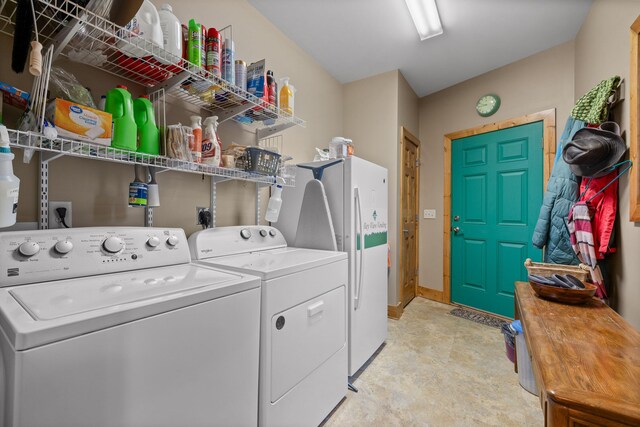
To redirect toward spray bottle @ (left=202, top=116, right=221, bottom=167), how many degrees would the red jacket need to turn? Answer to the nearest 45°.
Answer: approximately 45° to its left

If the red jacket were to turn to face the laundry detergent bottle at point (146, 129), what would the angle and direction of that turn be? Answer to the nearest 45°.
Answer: approximately 45° to its left

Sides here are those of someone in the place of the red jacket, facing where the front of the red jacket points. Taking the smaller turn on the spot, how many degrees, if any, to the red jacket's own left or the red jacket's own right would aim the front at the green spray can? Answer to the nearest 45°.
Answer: approximately 45° to the red jacket's own left

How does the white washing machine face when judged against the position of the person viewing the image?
facing the viewer and to the right of the viewer

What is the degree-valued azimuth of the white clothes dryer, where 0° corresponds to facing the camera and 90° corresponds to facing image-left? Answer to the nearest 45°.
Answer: approximately 315°

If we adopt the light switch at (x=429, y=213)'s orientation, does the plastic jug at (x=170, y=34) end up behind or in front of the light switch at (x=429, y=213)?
in front

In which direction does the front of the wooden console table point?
to the viewer's left

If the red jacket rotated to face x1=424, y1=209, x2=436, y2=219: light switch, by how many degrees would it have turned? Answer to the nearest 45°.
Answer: approximately 45° to its right

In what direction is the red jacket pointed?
to the viewer's left
